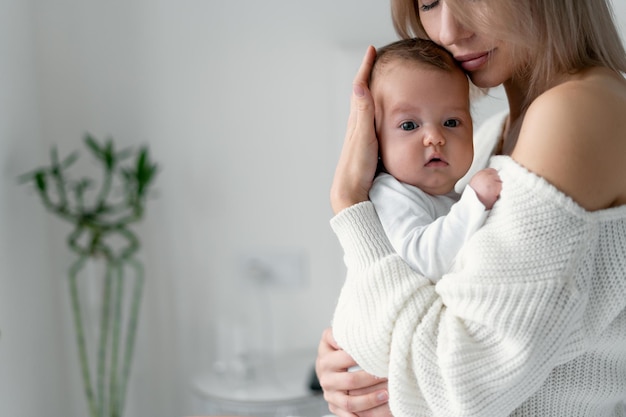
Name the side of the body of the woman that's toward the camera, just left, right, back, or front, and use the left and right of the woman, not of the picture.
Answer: left

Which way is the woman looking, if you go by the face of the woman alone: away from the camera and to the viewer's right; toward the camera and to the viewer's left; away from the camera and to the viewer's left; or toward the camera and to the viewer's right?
toward the camera and to the viewer's left

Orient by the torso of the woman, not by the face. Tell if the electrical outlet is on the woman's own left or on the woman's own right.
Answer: on the woman's own right

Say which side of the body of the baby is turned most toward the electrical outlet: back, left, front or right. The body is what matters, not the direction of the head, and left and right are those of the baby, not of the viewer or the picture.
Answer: back

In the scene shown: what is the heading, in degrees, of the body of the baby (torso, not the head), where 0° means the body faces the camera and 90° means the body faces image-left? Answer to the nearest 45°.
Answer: approximately 315°
